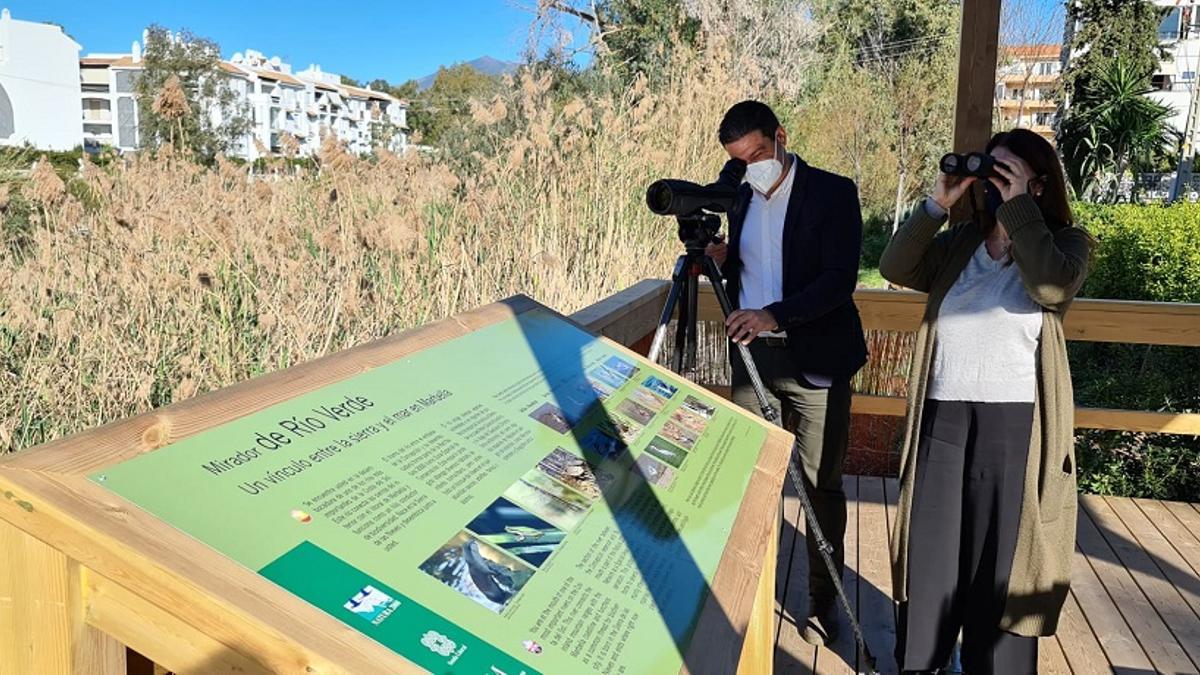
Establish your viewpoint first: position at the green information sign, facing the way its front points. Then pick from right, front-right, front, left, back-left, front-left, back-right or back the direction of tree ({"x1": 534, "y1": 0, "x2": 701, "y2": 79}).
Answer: back-left

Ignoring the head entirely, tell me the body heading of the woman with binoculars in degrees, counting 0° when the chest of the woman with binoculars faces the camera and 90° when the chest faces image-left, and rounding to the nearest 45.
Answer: approximately 45°

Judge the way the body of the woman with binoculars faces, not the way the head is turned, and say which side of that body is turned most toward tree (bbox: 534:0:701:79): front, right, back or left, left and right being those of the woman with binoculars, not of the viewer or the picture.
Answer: right

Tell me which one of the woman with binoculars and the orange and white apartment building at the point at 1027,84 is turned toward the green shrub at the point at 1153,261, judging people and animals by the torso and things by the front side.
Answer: the orange and white apartment building

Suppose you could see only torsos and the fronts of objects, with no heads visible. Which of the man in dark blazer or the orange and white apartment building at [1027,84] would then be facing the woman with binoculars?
the orange and white apartment building

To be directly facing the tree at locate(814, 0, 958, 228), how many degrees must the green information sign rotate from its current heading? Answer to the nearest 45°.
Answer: approximately 90° to its left

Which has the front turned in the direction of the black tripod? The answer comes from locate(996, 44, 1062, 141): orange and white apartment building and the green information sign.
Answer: the orange and white apartment building

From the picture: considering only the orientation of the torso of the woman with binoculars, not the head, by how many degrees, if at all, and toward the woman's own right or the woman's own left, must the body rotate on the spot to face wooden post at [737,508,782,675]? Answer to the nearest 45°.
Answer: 0° — they already face it

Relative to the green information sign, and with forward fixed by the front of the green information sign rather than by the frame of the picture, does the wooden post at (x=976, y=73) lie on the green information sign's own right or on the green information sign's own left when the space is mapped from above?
on the green information sign's own left

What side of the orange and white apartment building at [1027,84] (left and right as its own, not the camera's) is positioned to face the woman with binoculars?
front

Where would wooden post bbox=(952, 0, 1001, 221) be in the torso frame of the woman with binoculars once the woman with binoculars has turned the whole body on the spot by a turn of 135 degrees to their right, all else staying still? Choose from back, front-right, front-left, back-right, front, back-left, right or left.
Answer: front

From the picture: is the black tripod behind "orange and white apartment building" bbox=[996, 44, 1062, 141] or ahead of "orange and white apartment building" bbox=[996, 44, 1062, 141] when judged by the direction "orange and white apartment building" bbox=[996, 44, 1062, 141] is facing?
ahead

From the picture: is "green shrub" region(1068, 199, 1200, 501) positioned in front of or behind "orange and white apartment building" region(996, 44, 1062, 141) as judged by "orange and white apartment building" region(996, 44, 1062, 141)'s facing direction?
in front

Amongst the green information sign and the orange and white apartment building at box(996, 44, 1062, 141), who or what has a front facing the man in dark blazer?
the orange and white apartment building

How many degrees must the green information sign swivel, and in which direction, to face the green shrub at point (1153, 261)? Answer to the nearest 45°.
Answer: approximately 90° to its left

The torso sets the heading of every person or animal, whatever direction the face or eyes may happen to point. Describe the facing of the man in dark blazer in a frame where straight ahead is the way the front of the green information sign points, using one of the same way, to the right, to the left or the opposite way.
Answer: to the right
